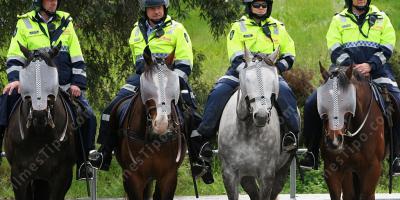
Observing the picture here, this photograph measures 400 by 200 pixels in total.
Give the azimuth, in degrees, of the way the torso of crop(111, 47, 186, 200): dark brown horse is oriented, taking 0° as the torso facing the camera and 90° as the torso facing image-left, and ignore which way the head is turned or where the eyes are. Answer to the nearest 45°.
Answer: approximately 0°

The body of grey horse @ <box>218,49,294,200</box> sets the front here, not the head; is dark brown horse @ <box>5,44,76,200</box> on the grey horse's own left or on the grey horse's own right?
on the grey horse's own right

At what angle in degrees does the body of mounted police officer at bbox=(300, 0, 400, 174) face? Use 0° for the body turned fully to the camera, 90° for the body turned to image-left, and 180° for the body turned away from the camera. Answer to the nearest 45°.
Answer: approximately 0°

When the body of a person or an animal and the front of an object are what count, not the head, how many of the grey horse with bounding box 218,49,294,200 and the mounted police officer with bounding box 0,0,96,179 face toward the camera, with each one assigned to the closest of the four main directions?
2

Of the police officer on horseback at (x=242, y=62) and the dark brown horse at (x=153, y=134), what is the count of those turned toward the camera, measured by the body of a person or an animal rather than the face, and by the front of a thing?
2

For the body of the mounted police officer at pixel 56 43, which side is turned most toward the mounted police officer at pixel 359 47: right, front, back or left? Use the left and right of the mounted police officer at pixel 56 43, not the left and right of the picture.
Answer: left

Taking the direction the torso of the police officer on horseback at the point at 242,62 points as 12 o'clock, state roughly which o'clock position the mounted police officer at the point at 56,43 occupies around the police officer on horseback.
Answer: The mounted police officer is roughly at 3 o'clock from the police officer on horseback.

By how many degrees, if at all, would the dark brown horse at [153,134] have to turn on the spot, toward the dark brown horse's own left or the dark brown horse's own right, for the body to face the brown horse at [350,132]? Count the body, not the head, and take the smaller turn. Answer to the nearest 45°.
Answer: approximately 90° to the dark brown horse's own left

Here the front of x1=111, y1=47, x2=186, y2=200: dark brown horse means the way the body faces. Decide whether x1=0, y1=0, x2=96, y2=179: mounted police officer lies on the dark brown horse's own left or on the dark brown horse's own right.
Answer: on the dark brown horse's own right
